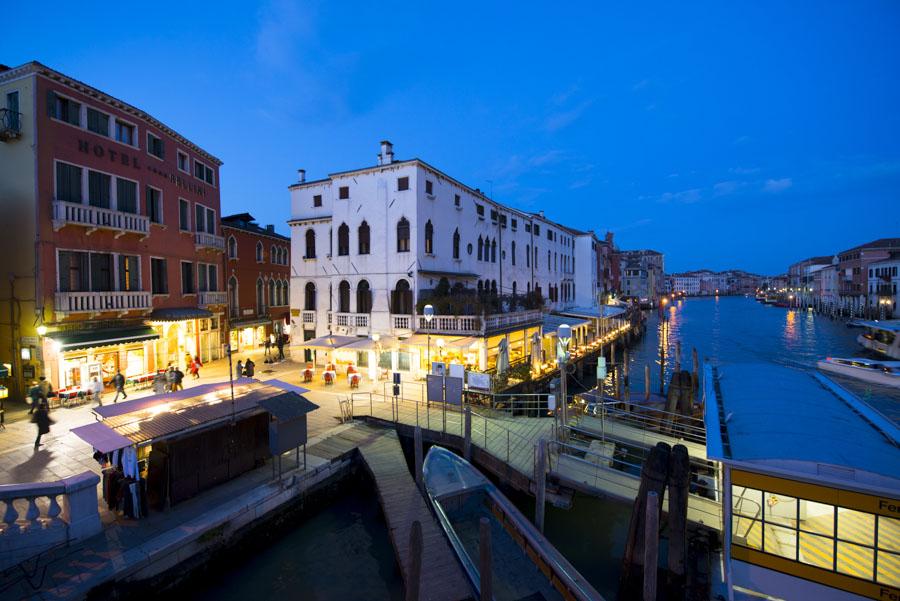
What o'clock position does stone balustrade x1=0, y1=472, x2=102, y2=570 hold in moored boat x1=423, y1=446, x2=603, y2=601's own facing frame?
The stone balustrade is roughly at 10 o'clock from the moored boat.

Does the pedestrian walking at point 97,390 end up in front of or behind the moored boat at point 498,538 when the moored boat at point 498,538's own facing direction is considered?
in front

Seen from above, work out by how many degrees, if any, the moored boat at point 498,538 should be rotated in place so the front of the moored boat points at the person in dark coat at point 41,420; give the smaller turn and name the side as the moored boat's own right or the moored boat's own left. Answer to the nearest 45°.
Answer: approximately 45° to the moored boat's own left

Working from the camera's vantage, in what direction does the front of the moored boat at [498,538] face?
facing away from the viewer and to the left of the viewer

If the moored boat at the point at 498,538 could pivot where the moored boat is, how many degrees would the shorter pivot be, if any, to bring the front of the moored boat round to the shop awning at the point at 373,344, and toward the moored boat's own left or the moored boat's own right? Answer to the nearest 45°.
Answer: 0° — it already faces it

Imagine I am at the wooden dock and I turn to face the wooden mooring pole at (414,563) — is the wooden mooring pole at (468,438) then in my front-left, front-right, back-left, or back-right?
back-left

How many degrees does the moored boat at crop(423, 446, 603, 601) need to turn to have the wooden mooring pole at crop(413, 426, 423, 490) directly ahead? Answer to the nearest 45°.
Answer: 0° — it already faces it

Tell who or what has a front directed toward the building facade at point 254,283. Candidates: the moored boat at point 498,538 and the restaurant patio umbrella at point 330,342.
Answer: the moored boat

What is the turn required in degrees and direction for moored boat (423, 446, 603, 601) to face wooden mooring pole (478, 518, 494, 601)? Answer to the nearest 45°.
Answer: approximately 135° to its left
